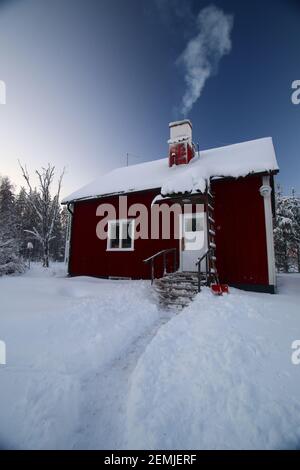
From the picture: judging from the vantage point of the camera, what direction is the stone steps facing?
facing the viewer

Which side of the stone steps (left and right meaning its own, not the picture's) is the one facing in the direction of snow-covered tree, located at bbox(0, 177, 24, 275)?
right

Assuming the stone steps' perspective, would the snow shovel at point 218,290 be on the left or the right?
on its left
